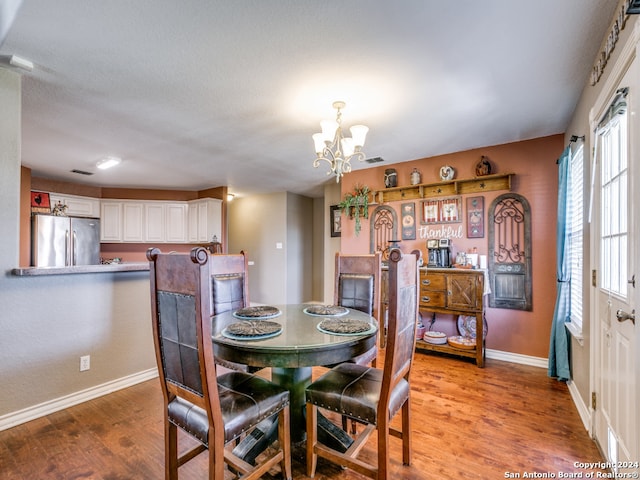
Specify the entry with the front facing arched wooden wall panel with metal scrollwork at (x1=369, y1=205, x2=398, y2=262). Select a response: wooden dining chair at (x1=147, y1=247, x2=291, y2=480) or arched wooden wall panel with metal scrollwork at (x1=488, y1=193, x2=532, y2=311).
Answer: the wooden dining chair

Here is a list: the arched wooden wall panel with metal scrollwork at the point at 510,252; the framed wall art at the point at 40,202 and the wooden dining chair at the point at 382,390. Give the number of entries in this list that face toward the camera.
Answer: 2

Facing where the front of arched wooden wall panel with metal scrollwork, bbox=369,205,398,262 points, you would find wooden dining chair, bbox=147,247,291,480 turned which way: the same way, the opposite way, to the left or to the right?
the opposite way

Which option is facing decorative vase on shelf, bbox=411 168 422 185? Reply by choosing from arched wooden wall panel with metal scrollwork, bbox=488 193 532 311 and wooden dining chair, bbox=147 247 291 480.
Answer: the wooden dining chair

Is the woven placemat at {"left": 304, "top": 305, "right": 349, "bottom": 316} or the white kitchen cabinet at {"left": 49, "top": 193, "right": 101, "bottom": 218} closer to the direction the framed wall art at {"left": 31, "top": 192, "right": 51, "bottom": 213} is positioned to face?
the woven placemat

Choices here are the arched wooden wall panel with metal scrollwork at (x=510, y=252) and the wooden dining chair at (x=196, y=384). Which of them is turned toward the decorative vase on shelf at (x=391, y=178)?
the wooden dining chair

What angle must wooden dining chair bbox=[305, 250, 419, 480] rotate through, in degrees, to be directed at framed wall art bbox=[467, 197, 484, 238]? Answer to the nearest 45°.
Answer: approximately 90° to its right

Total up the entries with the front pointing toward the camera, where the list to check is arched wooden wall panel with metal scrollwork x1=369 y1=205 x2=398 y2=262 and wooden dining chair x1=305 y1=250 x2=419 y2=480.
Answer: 1

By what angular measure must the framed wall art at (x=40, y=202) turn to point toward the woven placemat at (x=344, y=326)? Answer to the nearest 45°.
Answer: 0° — it already faces it

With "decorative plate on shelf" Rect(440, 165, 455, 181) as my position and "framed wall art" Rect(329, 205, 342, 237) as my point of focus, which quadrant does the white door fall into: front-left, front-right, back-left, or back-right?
back-left
